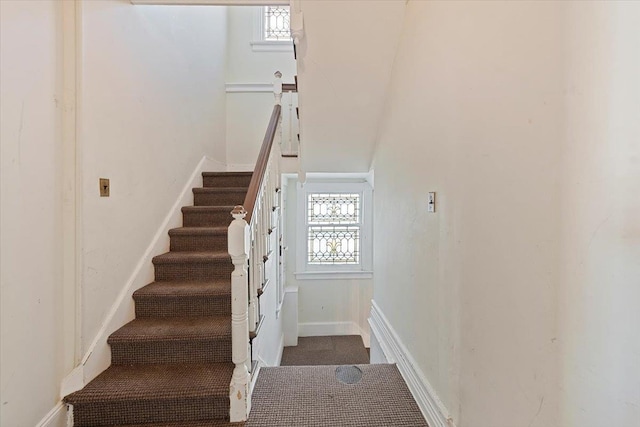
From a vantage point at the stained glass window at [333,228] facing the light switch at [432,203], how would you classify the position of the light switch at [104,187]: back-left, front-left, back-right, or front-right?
front-right

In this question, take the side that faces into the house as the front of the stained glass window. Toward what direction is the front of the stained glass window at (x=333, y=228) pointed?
toward the camera

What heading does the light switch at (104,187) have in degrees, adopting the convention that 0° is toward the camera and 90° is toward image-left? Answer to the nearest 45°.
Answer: approximately 315°

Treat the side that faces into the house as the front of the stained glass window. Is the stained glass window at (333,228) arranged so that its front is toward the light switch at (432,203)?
yes

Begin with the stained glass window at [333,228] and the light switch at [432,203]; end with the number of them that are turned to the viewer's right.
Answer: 0

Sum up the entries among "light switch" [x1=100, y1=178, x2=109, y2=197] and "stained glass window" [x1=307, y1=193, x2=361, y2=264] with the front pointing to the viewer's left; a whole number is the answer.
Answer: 0

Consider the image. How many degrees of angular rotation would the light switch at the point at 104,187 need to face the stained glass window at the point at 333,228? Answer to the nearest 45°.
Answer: approximately 90° to its left

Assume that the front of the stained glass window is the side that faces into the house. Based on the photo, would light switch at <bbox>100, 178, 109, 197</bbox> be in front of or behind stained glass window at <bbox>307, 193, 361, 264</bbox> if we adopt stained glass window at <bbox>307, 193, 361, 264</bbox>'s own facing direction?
in front

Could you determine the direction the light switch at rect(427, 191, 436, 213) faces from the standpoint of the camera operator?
facing the viewer and to the left of the viewer

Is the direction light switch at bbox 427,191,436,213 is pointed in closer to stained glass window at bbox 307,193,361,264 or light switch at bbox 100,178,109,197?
the light switch
